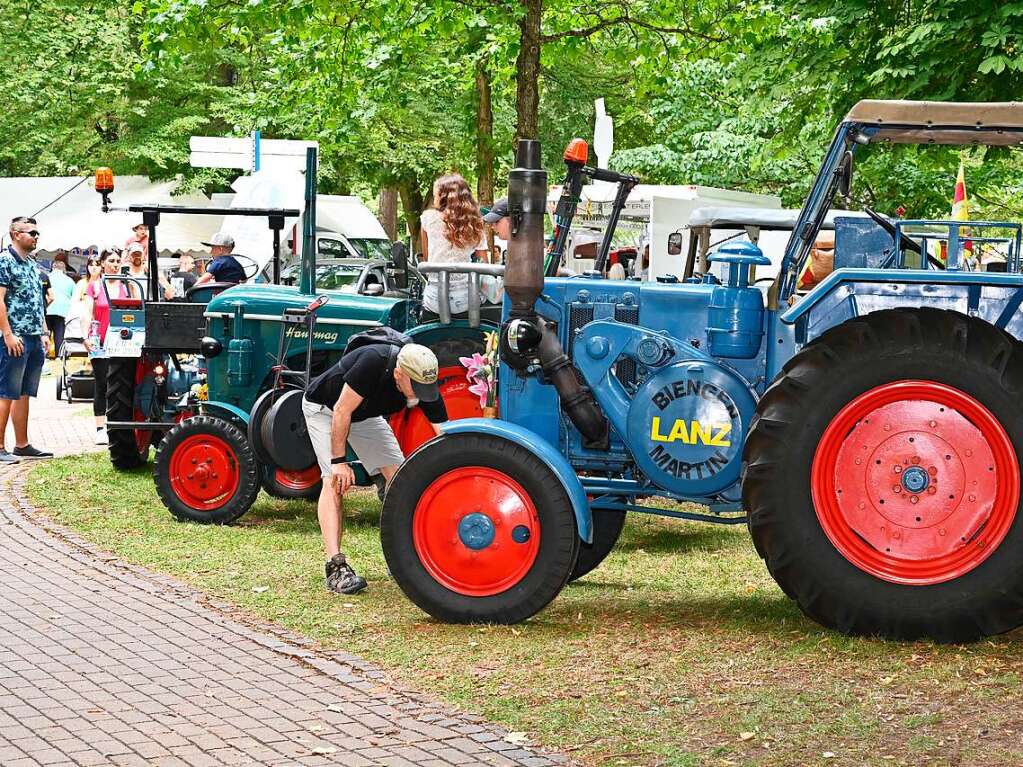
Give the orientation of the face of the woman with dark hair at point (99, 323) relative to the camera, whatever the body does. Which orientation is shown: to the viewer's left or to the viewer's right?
to the viewer's right

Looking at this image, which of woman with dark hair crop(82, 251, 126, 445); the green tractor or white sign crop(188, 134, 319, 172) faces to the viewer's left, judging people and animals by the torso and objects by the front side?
the green tractor

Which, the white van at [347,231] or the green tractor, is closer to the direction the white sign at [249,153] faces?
the green tractor

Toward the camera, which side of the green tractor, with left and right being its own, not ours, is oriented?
left

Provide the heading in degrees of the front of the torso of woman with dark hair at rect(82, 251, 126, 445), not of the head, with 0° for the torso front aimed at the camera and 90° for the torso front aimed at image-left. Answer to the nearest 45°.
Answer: approximately 315°

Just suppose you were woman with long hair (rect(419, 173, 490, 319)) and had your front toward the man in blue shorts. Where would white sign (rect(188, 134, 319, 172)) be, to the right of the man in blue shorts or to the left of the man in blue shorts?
right

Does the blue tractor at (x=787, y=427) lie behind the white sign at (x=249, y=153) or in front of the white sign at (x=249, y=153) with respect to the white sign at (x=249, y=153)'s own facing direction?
in front

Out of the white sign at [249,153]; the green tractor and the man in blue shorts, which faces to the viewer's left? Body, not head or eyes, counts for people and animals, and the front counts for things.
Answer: the green tractor

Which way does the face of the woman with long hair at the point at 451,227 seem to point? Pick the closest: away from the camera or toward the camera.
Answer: away from the camera

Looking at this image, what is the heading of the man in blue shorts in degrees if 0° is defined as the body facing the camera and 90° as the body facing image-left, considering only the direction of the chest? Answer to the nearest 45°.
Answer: approximately 315°

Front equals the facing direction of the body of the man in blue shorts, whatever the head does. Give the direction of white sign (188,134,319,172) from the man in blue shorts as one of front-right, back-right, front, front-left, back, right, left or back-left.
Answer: left

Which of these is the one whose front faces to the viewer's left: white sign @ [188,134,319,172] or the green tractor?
the green tractor

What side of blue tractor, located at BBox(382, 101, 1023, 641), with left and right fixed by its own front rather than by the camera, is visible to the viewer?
left
